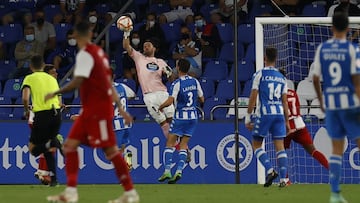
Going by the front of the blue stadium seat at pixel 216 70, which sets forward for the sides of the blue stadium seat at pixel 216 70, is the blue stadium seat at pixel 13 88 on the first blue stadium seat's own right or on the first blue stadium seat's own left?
on the first blue stadium seat's own right

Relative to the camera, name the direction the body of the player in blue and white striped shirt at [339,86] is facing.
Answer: away from the camera

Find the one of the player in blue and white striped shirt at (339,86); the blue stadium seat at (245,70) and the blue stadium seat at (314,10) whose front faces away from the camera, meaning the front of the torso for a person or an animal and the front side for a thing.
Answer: the player in blue and white striped shirt

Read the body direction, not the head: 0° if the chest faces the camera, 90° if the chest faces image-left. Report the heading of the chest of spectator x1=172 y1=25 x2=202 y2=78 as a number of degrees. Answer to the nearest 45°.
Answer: approximately 0°

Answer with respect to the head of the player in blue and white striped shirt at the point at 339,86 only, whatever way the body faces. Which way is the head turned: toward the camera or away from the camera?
away from the camera

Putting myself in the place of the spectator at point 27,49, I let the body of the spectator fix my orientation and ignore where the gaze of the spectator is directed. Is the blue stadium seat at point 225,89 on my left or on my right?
on my left

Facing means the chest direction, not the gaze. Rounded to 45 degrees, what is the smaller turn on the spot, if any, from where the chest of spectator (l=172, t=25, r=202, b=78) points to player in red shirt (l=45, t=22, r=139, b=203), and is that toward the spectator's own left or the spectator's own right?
0° — they already face them
